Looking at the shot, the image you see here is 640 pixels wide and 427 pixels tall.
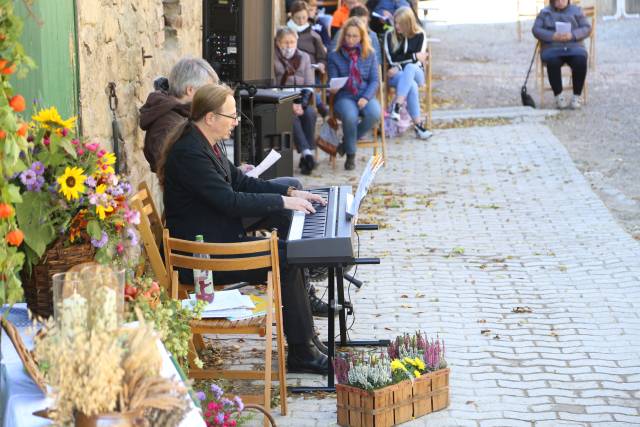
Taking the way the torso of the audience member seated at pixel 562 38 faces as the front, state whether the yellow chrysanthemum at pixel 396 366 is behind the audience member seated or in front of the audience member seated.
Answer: in front

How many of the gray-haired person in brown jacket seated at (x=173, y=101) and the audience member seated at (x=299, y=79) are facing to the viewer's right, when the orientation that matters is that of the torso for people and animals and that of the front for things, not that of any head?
1

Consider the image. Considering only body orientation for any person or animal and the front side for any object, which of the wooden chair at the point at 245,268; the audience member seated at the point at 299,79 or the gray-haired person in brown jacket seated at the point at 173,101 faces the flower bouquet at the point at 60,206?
the audience member seated at the point at 299,79

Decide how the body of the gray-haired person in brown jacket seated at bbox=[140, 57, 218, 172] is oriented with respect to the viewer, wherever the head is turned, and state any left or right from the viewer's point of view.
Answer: facing to the right of the viewer

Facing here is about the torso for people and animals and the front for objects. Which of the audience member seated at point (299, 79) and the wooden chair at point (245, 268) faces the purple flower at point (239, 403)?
the audience member seated

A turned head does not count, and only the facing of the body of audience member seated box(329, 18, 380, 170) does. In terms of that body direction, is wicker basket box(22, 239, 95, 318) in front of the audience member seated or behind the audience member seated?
in front

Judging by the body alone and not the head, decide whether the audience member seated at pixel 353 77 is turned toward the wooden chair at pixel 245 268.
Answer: yes

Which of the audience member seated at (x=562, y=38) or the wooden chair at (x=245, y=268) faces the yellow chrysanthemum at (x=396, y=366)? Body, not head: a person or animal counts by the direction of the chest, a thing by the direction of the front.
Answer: the audience member seated

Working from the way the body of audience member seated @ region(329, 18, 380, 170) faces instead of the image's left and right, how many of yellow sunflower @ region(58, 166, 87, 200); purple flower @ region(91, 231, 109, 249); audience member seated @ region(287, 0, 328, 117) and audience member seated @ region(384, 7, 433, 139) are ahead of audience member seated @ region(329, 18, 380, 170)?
2
